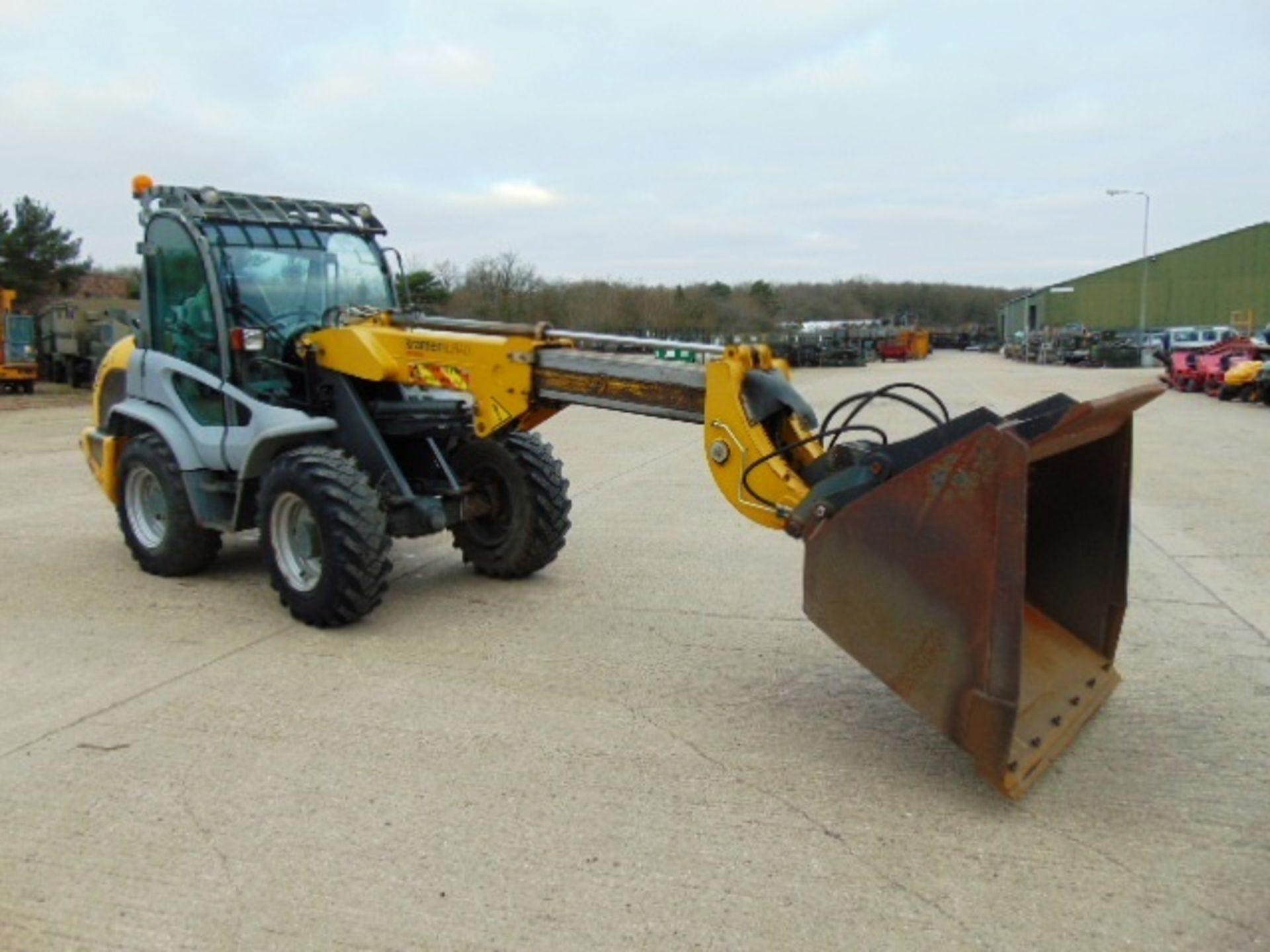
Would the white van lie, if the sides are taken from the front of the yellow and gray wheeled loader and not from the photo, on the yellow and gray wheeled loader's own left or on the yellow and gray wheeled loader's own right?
on the yellow and gray wheeled loader's own left

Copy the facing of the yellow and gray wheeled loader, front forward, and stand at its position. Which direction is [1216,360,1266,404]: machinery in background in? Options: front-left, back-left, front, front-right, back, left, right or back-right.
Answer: left

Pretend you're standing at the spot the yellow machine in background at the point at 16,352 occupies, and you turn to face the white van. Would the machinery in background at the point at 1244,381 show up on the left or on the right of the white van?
right

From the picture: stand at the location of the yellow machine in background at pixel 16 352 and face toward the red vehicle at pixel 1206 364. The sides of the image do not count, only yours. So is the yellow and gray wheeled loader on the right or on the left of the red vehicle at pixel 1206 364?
right

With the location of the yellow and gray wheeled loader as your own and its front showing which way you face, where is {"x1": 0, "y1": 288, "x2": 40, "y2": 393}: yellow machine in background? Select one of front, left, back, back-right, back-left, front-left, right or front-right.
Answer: back

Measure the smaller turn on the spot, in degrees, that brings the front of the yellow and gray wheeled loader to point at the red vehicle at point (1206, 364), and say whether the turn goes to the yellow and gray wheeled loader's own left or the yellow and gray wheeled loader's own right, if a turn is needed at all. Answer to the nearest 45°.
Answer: approximately 90° to the yellow and gray wheeled loader's own left

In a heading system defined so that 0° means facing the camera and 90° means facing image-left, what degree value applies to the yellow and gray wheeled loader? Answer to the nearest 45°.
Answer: approximately 315°
